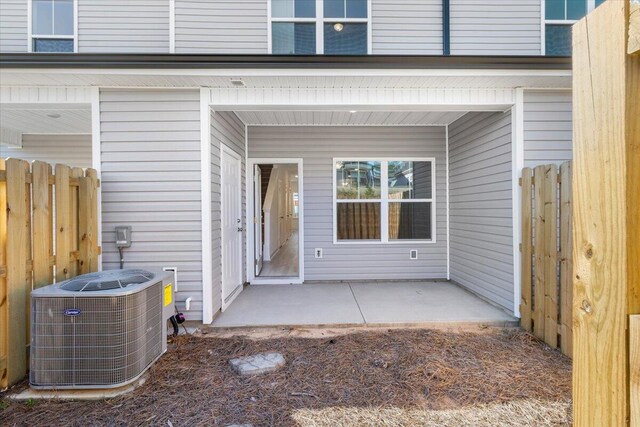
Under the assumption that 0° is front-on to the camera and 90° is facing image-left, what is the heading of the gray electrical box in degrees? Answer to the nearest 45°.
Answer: approximately 0°

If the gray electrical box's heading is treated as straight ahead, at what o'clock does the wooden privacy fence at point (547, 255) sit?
The wooden privacy fence is roughly at 10 o'clock from the gray electrical box.
